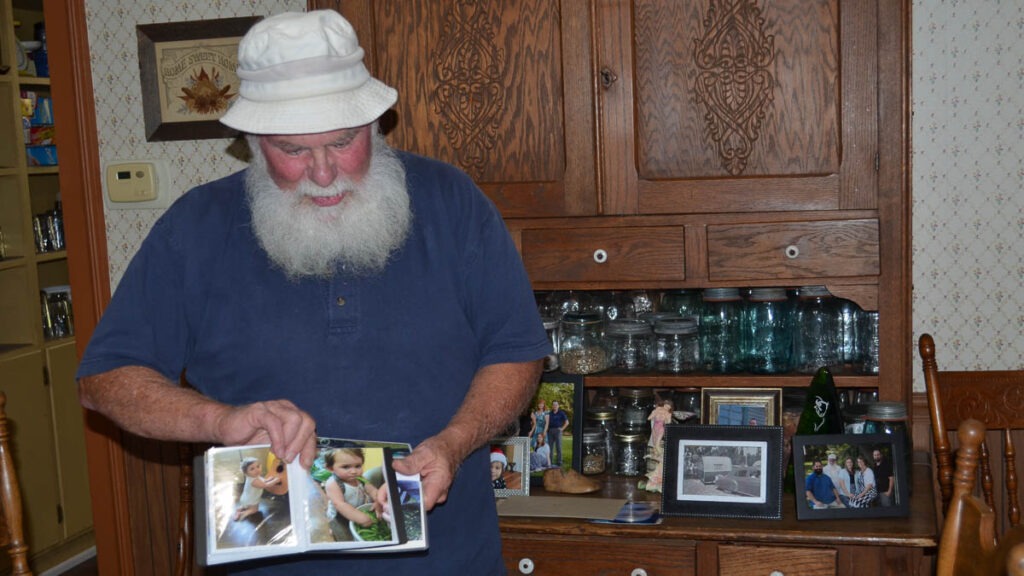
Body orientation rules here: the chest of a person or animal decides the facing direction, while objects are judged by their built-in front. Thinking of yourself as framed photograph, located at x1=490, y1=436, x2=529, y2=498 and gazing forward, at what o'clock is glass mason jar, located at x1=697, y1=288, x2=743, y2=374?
The glass mason jar is roughly at 9 o'clock from the framed photograph.

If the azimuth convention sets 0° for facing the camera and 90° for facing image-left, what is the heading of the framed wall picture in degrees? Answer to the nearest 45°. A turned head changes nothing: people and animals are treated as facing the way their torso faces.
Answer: approximately 0°

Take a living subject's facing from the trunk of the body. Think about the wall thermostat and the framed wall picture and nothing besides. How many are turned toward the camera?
2

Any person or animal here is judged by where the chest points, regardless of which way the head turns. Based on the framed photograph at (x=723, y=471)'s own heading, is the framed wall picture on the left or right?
on its right

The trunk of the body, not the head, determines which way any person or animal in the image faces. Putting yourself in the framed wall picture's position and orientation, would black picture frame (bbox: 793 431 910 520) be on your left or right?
on your left

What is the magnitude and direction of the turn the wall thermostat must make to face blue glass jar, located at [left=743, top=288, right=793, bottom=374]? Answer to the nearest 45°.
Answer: approximately 45° to its left
